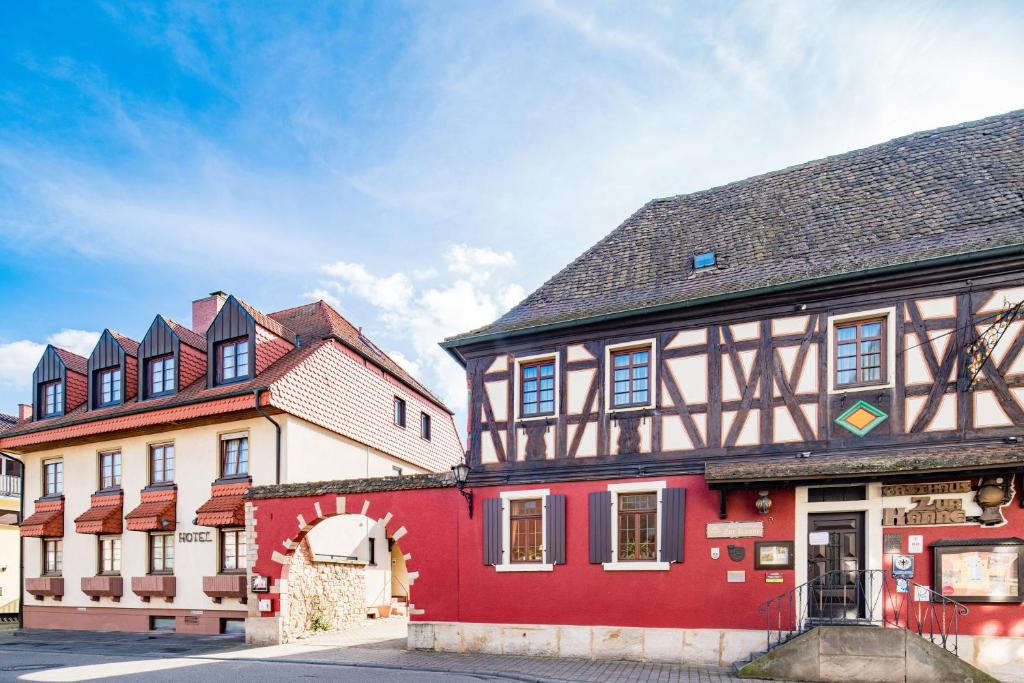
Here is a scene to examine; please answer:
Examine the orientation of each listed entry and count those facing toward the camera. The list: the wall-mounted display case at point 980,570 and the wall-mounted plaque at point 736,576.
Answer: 2

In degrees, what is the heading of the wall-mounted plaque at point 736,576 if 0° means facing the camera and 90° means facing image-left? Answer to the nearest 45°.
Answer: approximately 0°
